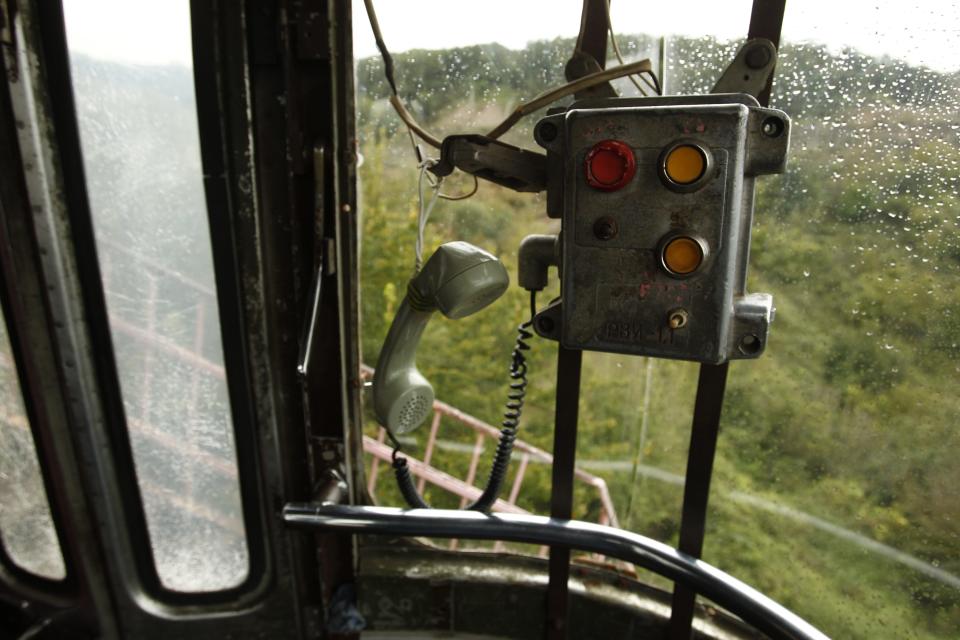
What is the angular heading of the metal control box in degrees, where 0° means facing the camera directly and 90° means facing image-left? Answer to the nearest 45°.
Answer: approximately 0°

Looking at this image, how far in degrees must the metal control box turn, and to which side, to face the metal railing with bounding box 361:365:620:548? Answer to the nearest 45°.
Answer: approximately 135° to its right

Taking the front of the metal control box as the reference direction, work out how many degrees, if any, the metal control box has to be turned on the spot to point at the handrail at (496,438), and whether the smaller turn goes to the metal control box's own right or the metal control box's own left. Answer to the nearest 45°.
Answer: approximately 135° to the metal control box's own right

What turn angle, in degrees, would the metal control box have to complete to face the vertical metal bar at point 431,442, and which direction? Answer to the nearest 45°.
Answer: approximately 135° to its right
